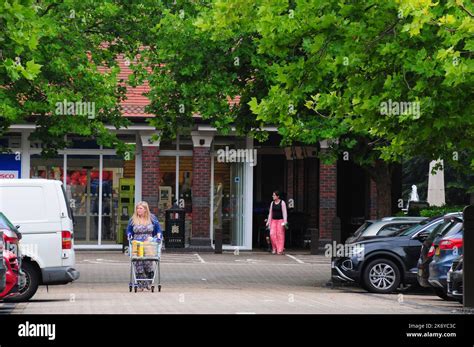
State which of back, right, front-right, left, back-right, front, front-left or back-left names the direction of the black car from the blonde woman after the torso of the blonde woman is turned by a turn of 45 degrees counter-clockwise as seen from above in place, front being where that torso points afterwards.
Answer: front-left

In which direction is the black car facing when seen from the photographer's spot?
facing to the left of the viewer

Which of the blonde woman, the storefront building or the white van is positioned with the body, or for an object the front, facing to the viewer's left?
the white van

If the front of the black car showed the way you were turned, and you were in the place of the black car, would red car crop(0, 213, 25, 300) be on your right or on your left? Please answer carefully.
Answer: on your left

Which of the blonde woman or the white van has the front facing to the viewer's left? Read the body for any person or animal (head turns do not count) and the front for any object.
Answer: the white van

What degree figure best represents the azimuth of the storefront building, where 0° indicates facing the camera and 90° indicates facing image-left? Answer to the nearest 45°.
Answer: approximately 0°

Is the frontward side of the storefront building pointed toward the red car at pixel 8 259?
yes

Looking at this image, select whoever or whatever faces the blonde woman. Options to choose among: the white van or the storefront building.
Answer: the storefront building

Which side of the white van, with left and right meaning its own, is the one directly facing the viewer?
left

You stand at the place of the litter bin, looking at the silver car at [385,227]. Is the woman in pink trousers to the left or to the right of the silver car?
left
